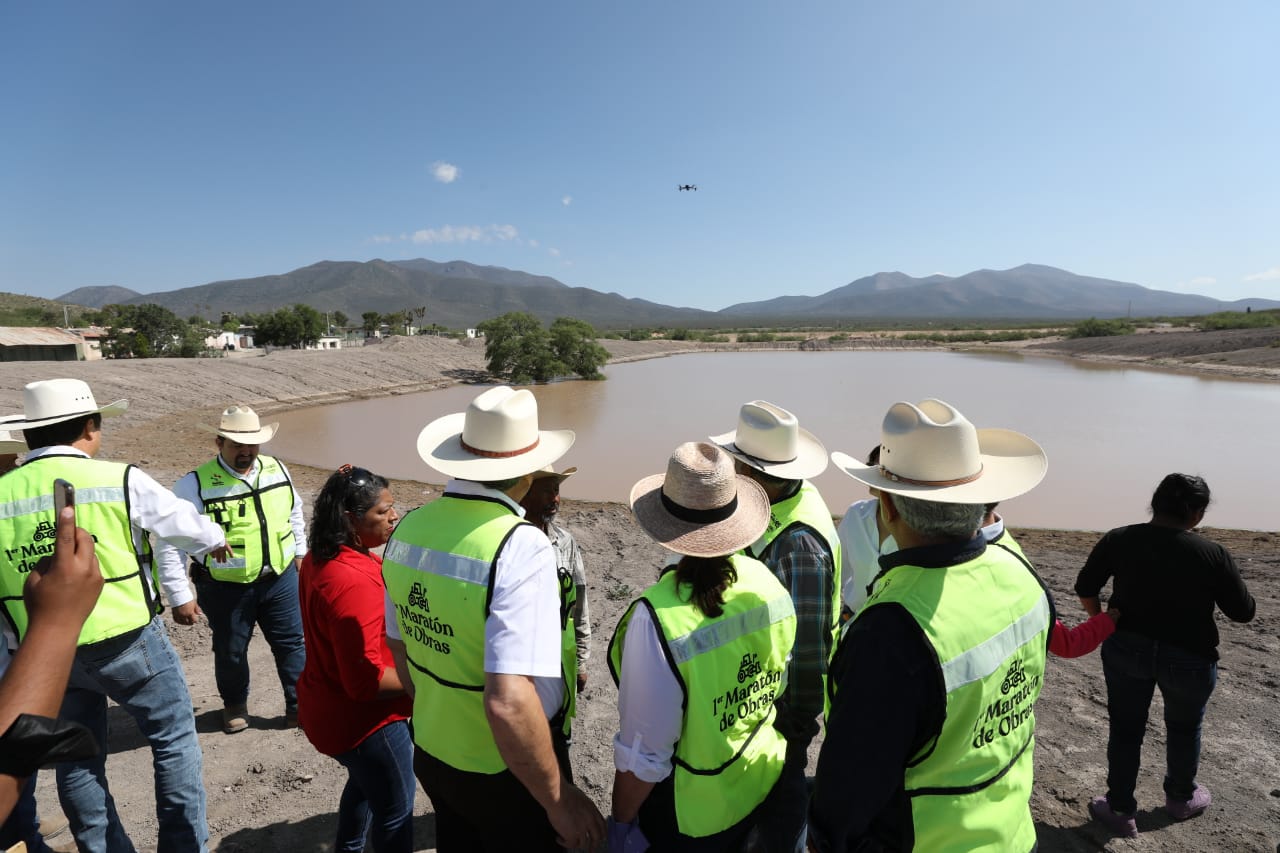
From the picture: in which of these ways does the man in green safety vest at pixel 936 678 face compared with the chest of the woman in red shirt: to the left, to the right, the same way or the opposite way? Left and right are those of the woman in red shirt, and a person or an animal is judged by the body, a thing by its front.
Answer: to the left

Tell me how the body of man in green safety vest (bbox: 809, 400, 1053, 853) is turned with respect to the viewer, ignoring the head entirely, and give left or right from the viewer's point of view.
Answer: facing away from the viewer and to the left of the viewer

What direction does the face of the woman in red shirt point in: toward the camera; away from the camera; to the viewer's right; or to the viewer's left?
to the viewer's right

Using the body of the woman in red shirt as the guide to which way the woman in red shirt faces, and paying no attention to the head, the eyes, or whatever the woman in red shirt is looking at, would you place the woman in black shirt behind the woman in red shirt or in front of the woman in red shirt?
in front

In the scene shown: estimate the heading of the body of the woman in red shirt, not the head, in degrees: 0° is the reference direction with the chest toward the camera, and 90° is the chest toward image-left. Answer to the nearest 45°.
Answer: approximately 270°

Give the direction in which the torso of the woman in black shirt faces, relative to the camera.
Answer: away from the camera

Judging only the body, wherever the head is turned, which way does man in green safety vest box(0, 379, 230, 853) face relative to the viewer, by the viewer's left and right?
facing away from the viewer and to the right of the viewer

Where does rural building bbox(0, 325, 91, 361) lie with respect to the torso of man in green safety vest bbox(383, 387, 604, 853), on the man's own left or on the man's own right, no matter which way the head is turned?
on the man's own left
